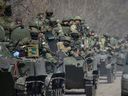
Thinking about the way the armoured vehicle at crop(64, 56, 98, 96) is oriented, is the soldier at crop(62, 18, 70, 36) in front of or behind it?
behind

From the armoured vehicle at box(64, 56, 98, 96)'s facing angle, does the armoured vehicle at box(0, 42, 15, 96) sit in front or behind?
in front

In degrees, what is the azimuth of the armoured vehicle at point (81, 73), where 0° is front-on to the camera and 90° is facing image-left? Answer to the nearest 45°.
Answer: approximately 0°

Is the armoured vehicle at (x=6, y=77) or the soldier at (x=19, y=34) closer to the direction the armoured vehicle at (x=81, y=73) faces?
the armoured vehicle
